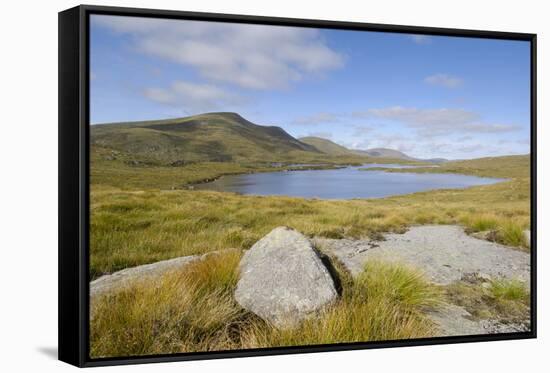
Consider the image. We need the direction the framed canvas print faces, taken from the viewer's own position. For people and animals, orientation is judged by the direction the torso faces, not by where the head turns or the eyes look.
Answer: facing the viewer and to the right of the viewer
